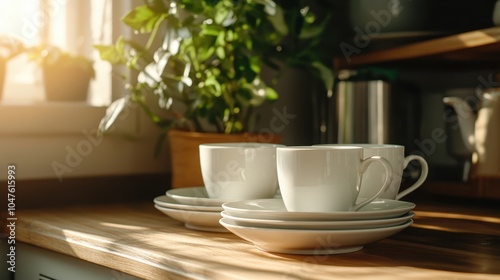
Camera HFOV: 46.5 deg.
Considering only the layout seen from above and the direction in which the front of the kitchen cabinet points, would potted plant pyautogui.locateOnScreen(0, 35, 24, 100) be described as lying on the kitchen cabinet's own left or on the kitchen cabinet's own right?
on the kitchen cabinet's own right

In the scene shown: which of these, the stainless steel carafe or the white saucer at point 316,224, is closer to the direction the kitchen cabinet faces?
the white saucer

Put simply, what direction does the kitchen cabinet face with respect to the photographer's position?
facing the viewer and to the left of the viewer

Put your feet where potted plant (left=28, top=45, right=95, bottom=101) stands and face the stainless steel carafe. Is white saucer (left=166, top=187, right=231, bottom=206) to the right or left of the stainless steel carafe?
right
